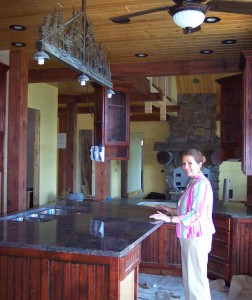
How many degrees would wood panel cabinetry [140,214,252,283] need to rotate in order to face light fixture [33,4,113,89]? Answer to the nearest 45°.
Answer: approximately 45° to its right

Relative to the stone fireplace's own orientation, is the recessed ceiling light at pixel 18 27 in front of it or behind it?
in front

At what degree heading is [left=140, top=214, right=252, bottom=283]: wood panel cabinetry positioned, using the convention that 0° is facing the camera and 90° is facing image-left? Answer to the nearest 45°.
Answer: approximately 0°

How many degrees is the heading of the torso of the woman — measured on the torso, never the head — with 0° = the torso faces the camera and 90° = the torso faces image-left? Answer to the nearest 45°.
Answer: approximately 90°

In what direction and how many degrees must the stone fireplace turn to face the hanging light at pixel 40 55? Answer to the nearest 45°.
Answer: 0° — it already faces it

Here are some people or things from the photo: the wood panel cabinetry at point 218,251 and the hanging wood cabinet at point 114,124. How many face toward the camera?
2

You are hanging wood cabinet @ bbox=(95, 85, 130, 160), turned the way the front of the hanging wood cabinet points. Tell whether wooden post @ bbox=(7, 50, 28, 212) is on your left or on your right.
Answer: on your right

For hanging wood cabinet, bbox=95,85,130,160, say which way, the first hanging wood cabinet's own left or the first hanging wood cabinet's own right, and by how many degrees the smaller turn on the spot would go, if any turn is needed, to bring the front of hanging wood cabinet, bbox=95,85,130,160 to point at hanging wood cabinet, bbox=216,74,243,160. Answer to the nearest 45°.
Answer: approximately 90° to the first hanging wood cabinet's own left
